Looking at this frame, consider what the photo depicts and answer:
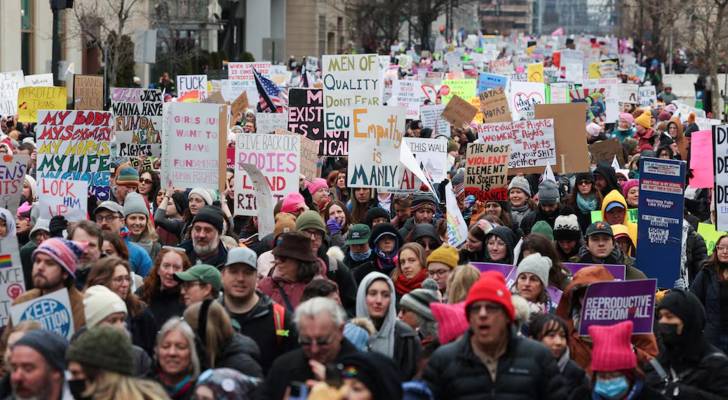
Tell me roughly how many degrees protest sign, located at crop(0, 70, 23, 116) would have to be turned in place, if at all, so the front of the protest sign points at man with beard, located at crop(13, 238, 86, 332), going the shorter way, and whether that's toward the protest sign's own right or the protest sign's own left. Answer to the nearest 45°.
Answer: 0° — it already faces them

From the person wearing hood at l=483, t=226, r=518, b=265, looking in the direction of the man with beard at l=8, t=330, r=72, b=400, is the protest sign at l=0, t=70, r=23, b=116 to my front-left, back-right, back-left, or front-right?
back-right

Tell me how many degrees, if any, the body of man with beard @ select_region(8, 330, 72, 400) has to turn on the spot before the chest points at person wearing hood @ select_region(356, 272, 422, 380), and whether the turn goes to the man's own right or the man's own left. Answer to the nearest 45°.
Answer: approximately 180°

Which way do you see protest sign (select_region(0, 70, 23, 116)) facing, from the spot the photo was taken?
facing the viewer

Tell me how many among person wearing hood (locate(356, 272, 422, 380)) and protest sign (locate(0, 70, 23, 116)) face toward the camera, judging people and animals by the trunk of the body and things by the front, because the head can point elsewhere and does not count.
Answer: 2

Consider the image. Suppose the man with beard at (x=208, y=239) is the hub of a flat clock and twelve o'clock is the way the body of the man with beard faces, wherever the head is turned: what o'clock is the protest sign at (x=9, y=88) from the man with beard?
The protest sign is roughly at 4 o'clock from the man with beard.

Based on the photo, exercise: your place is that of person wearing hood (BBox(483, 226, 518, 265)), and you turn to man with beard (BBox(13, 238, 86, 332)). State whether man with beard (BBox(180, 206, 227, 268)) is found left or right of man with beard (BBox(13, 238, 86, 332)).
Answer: right

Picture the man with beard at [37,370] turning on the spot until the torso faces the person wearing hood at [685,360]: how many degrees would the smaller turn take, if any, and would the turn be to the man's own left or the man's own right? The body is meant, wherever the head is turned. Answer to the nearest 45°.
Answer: approximately 135° to the man's own left

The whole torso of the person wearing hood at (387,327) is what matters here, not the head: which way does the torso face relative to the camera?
toward the camera

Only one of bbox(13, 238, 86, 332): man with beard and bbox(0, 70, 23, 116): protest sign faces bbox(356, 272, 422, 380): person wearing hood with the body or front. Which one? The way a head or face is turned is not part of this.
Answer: the protest sign

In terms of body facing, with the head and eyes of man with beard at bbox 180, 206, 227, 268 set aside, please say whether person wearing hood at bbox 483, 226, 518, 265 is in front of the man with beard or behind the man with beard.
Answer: behind
